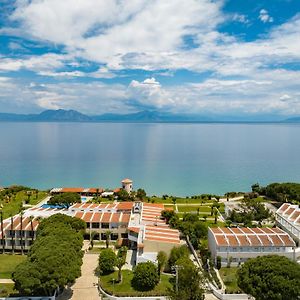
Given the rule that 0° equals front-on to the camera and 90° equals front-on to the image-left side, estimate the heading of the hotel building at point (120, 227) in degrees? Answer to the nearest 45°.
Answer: approximately 0°

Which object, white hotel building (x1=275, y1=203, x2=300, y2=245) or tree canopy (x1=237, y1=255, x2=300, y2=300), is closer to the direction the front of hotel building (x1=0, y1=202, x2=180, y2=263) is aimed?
the tree canopy

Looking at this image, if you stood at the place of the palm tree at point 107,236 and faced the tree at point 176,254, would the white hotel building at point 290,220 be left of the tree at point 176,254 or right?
left

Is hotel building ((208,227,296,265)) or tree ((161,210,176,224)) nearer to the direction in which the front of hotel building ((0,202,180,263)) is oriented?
the hotel building

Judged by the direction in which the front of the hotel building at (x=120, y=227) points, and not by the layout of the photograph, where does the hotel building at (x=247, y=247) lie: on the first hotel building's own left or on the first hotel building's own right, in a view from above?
on the first hotel building's own left

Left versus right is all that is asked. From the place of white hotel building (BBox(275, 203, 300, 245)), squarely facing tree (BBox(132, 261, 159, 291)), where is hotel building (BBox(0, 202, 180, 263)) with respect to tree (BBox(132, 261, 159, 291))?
right

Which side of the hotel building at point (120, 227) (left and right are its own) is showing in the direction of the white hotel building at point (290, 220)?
left
